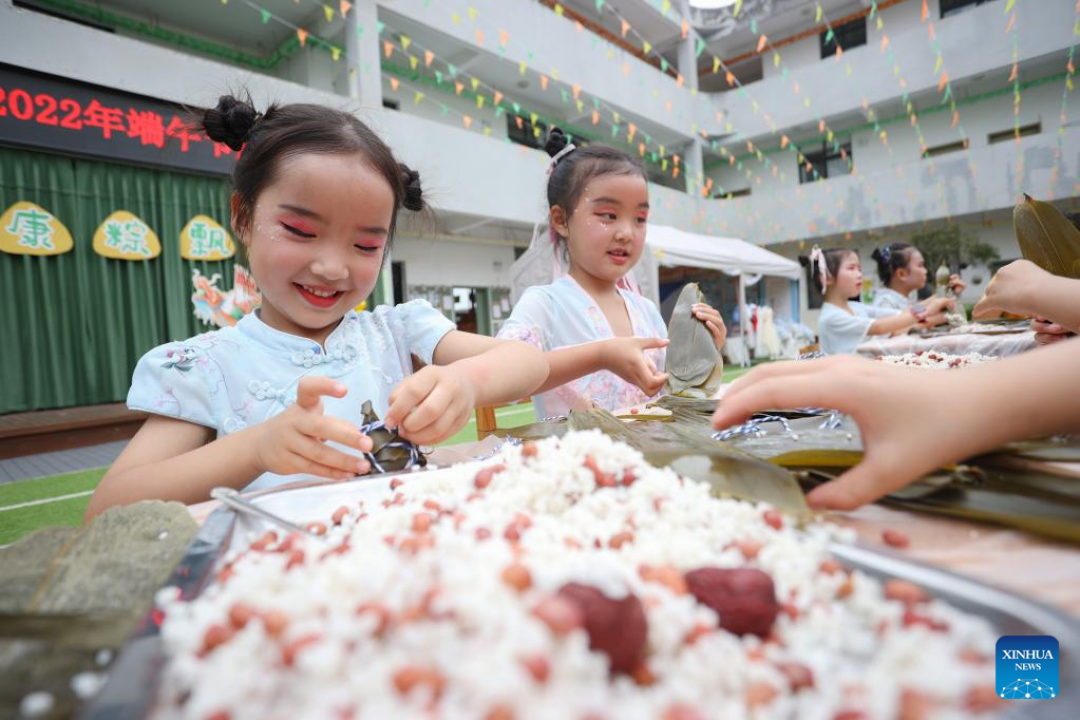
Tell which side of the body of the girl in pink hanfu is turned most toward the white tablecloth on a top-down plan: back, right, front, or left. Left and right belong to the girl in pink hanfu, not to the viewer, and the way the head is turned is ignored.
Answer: left

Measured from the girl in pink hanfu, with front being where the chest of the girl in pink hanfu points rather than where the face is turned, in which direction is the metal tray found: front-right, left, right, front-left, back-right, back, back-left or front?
front-right

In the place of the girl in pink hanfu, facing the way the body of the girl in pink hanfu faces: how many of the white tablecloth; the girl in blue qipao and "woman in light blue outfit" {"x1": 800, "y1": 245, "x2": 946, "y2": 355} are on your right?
1

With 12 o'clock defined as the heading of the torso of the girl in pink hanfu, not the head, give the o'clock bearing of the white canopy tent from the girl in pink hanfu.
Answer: The white canopy tent is roughly at 8 o'clock from the girl in pink hanfu.

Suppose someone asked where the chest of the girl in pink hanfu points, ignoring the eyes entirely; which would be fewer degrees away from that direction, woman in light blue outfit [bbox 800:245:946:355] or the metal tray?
the metal tray

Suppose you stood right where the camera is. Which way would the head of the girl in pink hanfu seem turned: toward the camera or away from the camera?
toward the camera

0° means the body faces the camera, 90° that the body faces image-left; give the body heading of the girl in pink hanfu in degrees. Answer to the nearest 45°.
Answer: approximately 315°

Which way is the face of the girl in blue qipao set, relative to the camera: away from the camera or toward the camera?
toward the camera

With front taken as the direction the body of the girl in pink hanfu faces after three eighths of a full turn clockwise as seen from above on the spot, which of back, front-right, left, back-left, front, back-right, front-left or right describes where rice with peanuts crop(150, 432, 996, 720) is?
left

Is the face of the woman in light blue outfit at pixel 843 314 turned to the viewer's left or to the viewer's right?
to the viewer's right

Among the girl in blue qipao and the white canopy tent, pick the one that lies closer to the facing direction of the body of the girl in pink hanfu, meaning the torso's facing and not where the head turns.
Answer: the girl in blue qipao

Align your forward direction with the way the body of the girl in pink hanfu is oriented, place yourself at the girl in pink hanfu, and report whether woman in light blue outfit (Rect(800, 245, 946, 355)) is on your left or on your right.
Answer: on your left
